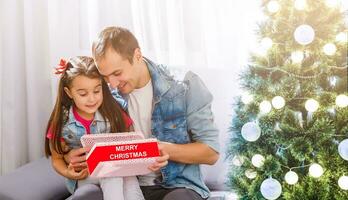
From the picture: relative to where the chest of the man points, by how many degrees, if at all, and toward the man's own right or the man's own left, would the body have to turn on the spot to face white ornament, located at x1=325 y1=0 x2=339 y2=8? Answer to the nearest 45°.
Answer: approximately 135° to the man's own left

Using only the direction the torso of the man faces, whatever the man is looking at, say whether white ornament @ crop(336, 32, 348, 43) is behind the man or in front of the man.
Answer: behind

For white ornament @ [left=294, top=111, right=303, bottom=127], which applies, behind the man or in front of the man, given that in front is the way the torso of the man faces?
behind

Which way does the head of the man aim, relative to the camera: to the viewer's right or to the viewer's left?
to the viewer's left

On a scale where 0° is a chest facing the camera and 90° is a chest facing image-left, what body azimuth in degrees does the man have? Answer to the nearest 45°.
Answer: approximately 45°
